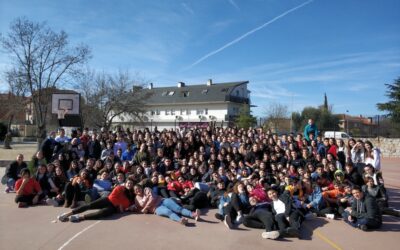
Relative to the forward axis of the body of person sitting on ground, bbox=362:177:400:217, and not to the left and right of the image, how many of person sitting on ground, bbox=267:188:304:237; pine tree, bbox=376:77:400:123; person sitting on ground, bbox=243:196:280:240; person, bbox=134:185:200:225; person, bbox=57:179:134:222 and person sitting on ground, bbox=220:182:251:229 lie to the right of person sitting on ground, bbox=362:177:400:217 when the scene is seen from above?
5

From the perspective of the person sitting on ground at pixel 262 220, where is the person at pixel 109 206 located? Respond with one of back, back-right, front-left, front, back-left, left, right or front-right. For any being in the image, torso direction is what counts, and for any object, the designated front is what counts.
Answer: right

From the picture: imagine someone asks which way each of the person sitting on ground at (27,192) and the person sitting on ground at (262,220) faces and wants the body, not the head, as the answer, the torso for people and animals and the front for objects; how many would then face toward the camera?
2

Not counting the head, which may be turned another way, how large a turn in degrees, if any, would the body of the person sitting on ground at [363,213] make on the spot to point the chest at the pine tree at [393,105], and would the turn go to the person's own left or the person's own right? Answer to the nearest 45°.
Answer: approximately 135° to the person's own right

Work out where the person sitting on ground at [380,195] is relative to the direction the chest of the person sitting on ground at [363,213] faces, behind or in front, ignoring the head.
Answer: behind

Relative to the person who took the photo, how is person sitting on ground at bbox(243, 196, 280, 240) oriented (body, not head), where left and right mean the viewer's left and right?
facing the viewer

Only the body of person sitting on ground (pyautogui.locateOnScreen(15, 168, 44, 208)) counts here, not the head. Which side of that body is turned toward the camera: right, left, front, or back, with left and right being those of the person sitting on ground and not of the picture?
front

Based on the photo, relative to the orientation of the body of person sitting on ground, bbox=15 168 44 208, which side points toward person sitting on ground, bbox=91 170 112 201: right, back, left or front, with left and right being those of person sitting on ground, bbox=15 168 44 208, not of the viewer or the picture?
left

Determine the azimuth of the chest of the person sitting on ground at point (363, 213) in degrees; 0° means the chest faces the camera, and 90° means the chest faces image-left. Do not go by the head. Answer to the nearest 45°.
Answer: approximately 45°

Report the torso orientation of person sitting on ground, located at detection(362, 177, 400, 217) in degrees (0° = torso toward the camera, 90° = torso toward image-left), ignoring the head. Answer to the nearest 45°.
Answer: approximately 315°

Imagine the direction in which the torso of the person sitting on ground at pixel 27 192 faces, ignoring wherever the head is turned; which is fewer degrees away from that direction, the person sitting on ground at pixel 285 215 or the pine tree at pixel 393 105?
the person sitting on ground

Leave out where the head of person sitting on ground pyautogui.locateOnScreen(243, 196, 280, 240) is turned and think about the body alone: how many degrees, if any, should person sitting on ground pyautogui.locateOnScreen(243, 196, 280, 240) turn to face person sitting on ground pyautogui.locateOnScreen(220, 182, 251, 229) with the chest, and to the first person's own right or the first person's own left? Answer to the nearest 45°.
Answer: approximately 135° to the first person's own right

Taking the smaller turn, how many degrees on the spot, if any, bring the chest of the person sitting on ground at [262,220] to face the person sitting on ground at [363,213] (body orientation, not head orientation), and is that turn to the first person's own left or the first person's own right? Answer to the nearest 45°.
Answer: approximately 90° to the first person's own left
